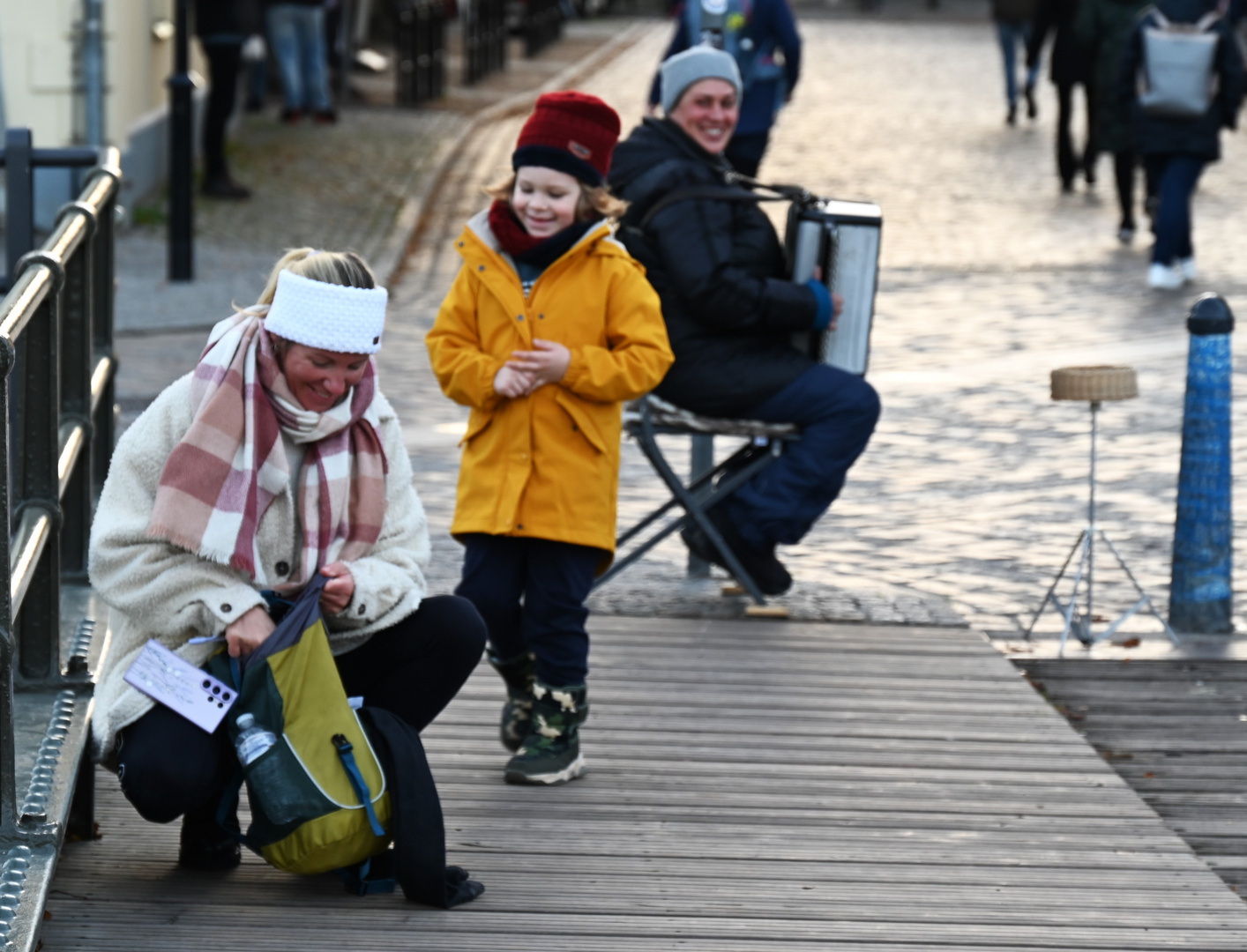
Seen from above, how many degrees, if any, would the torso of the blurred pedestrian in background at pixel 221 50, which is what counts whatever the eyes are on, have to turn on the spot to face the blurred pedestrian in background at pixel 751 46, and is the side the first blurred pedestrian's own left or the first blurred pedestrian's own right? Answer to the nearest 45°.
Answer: approximately 45° to the first blurred pedestrian's own right

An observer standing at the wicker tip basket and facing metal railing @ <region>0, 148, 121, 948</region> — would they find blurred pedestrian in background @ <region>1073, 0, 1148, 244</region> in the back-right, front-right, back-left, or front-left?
back-right

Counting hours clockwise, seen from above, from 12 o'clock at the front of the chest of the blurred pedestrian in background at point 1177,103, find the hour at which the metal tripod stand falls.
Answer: The metal tripod stand is roughly at 6 o'clock from the blurred pedestrian in background.

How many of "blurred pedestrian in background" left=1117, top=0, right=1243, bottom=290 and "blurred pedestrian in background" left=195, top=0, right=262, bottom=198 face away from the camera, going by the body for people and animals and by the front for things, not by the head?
1
